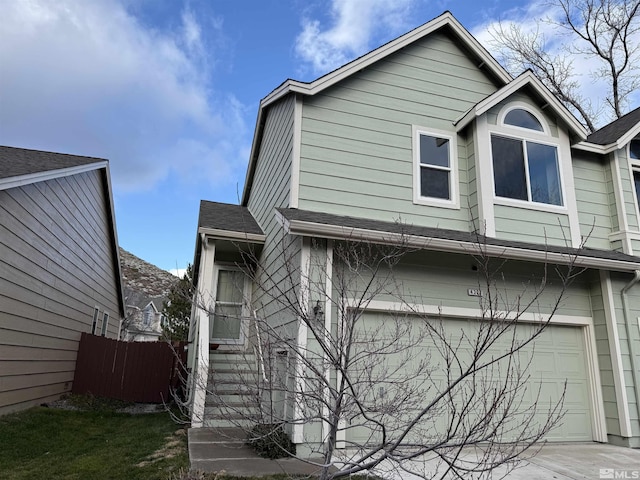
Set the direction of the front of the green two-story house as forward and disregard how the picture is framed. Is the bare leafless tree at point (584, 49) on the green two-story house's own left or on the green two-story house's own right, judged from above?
on the green two-story house's own left

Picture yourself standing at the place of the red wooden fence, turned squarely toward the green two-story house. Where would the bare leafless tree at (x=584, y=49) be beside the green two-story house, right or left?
left

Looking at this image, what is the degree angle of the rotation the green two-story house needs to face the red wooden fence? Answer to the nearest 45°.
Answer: approximately 135° to its right

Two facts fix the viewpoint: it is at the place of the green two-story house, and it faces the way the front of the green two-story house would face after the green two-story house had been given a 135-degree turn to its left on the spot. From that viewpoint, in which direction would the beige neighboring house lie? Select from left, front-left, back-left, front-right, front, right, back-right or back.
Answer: left

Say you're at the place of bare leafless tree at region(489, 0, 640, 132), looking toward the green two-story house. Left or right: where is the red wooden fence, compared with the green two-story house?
right

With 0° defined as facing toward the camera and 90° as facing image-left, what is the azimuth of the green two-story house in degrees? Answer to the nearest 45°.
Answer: approximately 315°
